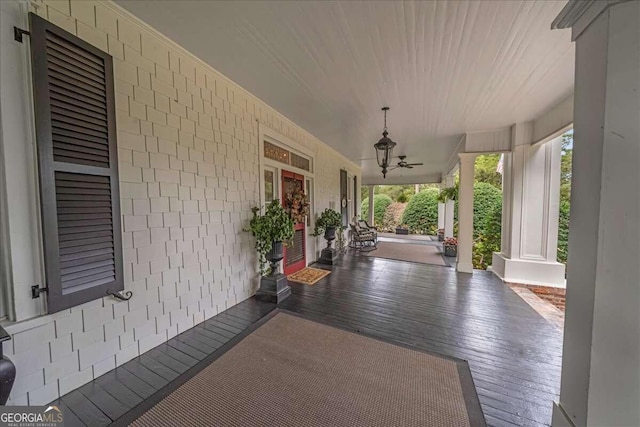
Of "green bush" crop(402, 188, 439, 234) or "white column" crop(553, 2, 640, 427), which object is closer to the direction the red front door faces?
the white column

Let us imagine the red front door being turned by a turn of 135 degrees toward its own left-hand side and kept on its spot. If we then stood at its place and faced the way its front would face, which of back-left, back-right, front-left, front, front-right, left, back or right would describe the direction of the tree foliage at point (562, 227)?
right

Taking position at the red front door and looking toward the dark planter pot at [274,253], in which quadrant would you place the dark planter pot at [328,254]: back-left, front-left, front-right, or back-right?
back-left

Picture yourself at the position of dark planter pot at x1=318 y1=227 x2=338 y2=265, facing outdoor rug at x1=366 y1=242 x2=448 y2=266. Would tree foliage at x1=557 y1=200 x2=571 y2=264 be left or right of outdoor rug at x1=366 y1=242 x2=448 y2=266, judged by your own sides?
right

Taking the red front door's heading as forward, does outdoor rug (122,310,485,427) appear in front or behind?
in front

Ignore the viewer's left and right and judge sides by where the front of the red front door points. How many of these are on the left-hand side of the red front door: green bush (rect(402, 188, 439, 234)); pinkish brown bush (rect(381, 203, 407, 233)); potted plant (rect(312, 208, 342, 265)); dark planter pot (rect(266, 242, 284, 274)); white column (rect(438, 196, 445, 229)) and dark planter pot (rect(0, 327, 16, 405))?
4

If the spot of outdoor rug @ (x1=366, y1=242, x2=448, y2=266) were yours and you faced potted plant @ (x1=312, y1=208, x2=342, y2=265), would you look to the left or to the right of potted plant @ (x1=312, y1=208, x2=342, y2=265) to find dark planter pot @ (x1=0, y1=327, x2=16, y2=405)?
left

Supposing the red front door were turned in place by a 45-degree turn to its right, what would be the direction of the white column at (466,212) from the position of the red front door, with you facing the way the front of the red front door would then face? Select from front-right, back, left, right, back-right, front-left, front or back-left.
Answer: left

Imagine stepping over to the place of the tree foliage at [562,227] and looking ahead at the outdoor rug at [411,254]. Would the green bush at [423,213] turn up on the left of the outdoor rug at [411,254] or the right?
right

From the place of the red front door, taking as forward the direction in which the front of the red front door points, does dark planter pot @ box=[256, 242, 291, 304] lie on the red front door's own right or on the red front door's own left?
on the red front door's own right

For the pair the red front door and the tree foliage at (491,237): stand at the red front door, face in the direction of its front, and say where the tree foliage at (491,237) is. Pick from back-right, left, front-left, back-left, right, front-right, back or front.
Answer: front-left

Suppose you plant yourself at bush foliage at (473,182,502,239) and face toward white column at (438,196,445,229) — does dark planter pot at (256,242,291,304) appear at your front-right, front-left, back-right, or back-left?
back-left

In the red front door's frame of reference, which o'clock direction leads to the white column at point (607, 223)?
The white column is roughly at 1 o'clock from the red front door.

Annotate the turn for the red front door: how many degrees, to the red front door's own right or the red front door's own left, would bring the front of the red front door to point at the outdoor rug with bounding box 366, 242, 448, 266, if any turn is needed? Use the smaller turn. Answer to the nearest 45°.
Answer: approximately 90° to the red front door's own left

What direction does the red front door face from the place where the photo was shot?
facing the viewer and to the right of the viewer

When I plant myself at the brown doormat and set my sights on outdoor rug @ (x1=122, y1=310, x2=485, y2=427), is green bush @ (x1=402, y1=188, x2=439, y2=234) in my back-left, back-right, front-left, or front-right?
back-left

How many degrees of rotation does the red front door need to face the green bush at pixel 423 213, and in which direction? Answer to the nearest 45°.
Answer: approximately 90° to its left

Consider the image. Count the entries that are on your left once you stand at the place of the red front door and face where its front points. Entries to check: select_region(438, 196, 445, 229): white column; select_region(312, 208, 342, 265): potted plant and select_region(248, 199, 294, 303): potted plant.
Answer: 2

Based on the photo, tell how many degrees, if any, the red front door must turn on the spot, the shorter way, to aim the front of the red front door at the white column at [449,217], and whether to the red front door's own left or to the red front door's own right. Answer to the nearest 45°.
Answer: approximately 90° to the red front door's own left

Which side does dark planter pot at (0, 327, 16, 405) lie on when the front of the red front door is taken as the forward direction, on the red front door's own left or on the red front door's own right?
on the red front door's own right

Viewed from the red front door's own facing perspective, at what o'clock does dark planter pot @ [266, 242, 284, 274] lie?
The dark planter pot is roughly at 2 o'clock from the red front door.
